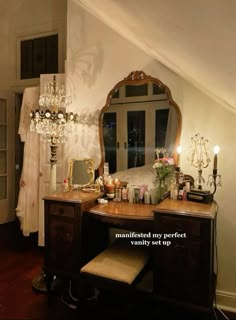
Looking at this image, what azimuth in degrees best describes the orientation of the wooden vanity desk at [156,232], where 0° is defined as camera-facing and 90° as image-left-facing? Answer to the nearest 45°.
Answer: approximately 45°

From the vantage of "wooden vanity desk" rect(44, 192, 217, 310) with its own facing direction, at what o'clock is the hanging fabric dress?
The hanging fabric dress is roughly at 3 o'clock from the wooden vanity desk.

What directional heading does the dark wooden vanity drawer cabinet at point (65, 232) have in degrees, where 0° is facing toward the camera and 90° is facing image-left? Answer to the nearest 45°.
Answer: approximately 45°

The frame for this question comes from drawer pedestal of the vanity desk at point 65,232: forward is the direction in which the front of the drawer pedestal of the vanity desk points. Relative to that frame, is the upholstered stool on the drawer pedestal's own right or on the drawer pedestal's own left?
on the drawer pedestal's own left

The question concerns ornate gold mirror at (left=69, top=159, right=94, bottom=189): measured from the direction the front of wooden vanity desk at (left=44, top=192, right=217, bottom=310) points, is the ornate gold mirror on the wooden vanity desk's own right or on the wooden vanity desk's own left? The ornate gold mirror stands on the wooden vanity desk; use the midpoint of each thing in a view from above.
on the wooden vanity desk's own right
